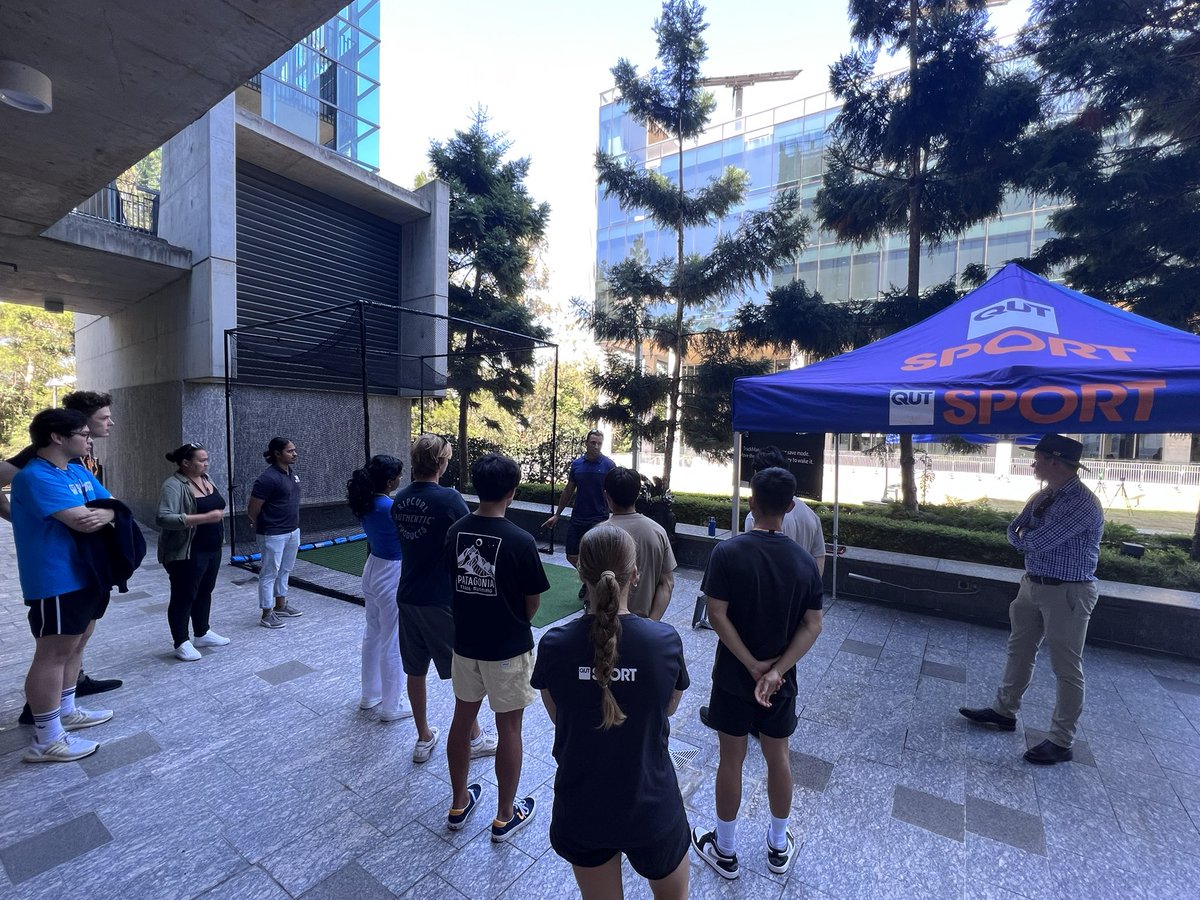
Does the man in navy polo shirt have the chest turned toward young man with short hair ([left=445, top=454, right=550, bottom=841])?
yes

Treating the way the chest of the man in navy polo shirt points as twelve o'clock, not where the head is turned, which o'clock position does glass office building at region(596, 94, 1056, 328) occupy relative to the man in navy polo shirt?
The glass office building is roughly at 7 o'clock from the man in navy polo shirt.

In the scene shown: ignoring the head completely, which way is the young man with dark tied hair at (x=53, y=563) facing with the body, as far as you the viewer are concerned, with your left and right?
facing to the right of the viewer

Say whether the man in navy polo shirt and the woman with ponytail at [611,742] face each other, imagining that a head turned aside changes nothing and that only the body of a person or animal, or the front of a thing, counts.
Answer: yes

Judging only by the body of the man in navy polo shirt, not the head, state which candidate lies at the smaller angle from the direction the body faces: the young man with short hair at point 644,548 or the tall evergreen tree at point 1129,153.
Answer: the young man with short hair

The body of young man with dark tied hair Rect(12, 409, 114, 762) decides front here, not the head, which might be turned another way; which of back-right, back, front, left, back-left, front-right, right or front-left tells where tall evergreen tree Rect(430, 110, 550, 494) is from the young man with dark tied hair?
front-left

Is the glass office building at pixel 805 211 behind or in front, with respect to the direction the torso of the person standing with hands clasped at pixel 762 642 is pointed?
in front

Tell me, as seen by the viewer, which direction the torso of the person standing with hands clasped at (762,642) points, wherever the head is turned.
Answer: away from the camera

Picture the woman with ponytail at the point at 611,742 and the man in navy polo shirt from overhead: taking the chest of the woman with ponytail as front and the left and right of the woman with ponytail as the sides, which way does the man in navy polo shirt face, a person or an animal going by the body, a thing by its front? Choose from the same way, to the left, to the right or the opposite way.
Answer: the opposite way

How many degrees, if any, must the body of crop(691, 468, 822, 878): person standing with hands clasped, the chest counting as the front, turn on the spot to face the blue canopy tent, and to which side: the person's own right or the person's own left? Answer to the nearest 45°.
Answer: approximately 45° to the person's own right

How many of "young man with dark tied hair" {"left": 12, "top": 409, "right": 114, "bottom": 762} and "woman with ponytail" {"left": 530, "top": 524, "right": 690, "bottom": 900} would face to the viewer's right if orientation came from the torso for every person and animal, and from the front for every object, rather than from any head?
1

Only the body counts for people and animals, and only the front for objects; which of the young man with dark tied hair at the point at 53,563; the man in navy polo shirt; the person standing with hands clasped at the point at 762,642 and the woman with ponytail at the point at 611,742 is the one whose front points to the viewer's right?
the young man with dark tied hair

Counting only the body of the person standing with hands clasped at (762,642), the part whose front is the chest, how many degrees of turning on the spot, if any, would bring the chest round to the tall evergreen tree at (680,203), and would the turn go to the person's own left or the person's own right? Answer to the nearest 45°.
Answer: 0° — they already face it

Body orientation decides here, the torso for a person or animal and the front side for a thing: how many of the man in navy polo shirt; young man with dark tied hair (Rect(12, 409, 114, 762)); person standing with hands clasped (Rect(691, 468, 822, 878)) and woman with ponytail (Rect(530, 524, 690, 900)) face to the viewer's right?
1

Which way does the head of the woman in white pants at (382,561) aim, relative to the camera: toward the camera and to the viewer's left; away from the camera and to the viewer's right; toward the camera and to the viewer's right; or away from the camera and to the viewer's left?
away from the camera and to the viewer's right

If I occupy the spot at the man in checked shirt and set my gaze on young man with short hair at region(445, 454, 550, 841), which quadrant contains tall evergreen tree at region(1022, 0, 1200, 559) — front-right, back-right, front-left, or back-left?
back-right

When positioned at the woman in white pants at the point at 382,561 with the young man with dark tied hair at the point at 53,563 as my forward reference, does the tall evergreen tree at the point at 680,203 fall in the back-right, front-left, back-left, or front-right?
back-right

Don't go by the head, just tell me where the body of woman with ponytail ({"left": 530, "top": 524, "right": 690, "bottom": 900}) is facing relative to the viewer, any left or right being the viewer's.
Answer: facing away from the viewer

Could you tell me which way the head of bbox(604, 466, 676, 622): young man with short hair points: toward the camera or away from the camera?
away from the camera

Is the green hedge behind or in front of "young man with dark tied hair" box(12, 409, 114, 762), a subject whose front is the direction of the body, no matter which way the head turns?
in front

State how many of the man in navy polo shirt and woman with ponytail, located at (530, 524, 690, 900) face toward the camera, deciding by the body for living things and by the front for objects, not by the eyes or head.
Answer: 1
